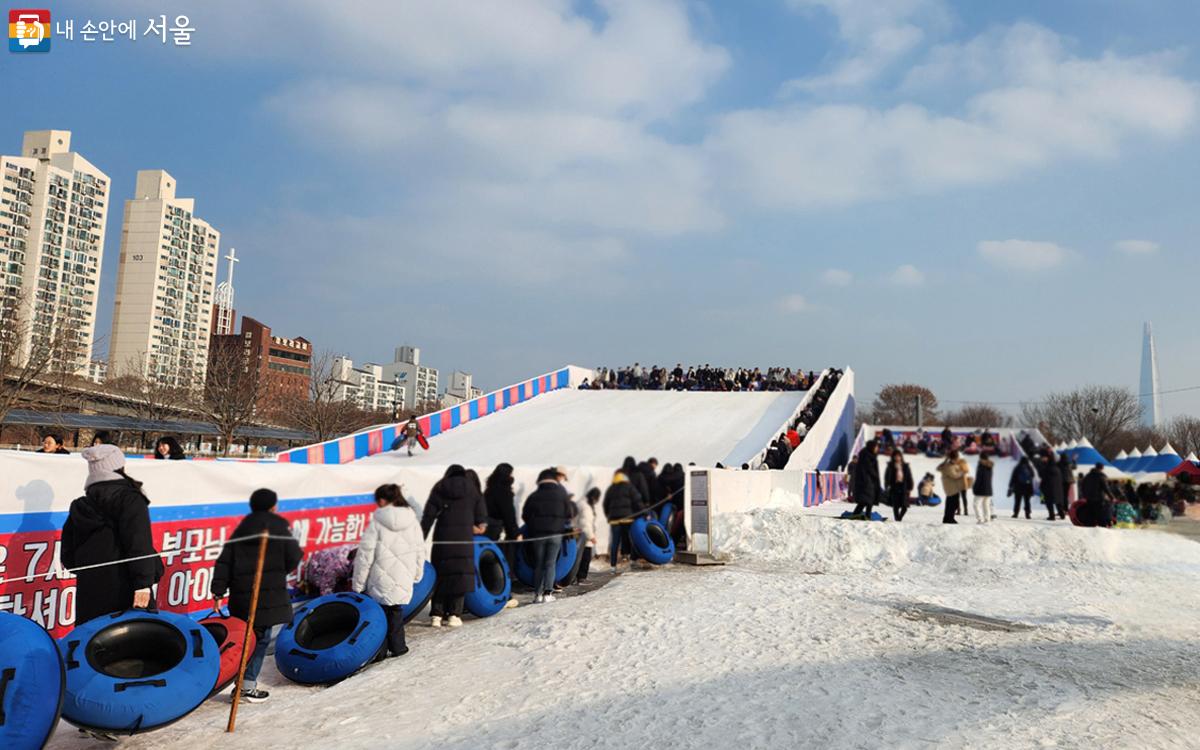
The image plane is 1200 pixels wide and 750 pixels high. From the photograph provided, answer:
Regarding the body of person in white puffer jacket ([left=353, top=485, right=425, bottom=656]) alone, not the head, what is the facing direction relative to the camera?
away from the camera

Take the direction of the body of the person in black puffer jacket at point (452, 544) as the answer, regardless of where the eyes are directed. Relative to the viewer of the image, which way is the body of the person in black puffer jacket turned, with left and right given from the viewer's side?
facing away from the viewer

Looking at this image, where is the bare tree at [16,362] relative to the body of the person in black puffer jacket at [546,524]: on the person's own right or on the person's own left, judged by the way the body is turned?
on the person's own left

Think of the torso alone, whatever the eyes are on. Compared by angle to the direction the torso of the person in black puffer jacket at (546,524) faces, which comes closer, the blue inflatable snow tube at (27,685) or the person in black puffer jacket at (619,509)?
the person in black puffer jacket

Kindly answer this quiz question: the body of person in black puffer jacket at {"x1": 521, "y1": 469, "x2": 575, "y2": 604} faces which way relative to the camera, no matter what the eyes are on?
away from the camera

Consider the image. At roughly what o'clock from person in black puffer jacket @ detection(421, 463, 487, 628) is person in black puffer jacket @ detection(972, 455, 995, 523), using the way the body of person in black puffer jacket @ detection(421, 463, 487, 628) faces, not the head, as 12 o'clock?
person in black puffer jacket @ detection(972, 455, 995, 523) is roughly at 2 o'clock from person in black puffer jacket @ detection(421, 463, 487, 628).

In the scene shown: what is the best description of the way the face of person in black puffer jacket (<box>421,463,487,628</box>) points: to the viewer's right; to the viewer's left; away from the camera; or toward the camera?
away from the camera

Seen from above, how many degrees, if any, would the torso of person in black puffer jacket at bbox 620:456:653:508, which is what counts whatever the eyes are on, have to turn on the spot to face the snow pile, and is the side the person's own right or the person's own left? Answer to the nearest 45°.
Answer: approximately 90° to the person's own right

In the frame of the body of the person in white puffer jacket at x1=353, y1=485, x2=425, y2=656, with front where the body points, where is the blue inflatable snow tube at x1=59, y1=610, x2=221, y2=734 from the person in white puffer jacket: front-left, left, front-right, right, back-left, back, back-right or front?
back-left

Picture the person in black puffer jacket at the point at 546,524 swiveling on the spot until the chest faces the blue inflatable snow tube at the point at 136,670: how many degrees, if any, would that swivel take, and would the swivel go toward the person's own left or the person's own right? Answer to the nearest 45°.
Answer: approximately 135° to the person's own left

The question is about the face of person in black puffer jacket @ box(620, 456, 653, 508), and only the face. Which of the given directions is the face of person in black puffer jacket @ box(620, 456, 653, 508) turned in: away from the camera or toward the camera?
away from the camera

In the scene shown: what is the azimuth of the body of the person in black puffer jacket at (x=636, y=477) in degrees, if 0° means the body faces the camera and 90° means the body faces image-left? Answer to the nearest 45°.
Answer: approximately 180°
